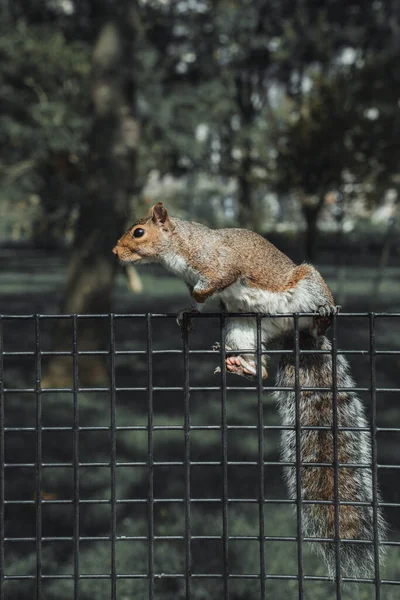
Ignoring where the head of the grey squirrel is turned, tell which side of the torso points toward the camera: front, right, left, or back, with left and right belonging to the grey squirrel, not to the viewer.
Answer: left

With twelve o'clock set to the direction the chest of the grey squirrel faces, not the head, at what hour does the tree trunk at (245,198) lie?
The tree trunk is roughly at 3 o'clock from the grey squirrel.

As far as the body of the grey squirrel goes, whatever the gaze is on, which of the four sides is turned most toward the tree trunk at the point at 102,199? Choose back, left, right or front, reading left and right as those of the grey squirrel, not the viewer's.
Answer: right

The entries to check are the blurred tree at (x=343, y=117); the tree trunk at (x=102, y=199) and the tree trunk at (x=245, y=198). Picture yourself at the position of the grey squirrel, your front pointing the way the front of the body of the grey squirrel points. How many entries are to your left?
0

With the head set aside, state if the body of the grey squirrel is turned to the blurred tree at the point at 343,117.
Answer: no
